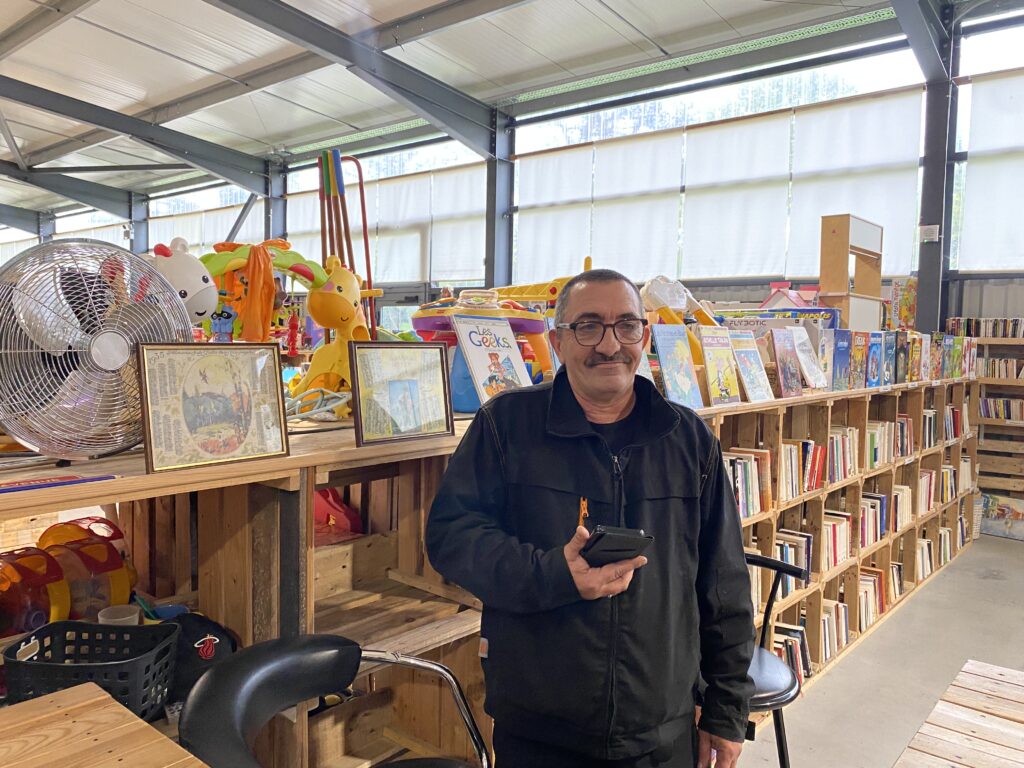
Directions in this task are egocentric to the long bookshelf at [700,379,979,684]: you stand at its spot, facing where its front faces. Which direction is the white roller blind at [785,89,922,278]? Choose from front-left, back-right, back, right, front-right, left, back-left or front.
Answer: back-left

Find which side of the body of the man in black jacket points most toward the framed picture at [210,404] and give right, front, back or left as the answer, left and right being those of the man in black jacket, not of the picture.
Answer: right

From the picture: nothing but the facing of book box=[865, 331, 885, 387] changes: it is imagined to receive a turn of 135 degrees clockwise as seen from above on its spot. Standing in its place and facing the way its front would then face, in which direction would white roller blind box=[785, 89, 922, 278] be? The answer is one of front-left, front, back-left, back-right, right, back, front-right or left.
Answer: right

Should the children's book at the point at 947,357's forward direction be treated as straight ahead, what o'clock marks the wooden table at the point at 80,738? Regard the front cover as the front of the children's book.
The wooden table is roughly at 2 o'clock from the children's book.

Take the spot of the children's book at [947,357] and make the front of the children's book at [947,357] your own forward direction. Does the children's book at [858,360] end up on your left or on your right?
on your right

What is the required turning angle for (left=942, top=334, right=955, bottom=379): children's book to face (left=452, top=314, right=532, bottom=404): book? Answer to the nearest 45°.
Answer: approximately 45° to its right

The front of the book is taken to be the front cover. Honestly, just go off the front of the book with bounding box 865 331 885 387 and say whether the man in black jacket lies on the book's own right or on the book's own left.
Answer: on the book's own right

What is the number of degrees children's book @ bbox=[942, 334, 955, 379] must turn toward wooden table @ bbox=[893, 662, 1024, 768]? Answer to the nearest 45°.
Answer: approximately 45° to its right

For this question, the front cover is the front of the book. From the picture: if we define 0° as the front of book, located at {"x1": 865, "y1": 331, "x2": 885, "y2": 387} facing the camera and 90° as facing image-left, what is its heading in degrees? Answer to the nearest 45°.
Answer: approximately 315°
